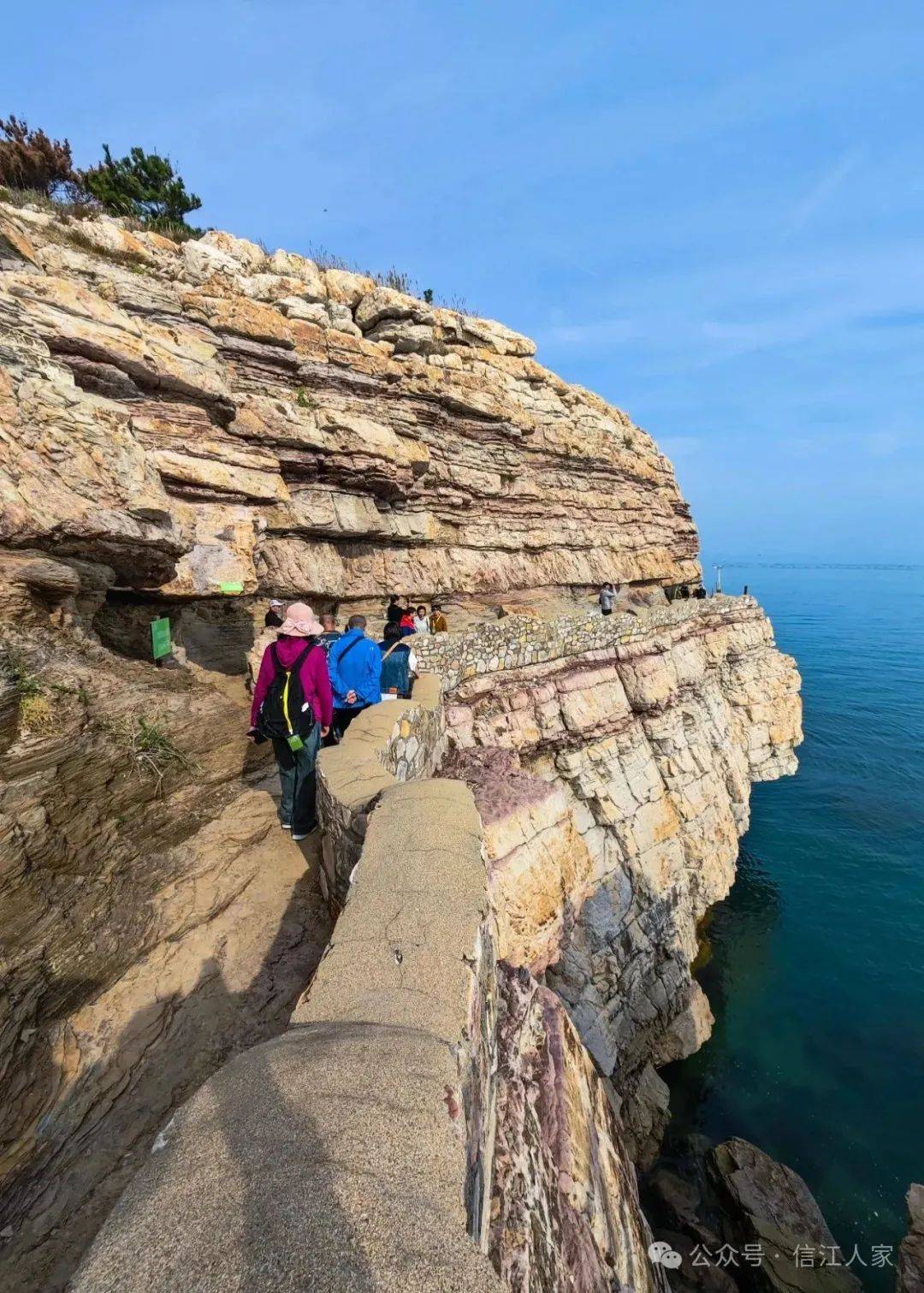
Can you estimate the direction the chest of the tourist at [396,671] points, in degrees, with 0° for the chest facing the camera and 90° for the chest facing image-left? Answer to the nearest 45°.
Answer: approximately 180°

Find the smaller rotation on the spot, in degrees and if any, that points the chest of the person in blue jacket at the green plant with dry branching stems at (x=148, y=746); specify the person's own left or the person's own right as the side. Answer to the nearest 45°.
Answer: approximately 90° to the person's own left

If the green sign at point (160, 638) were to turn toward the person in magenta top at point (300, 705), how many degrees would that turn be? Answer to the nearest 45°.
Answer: approximately 45° to its right

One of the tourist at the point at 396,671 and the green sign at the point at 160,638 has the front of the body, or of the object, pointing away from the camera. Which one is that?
the tourist

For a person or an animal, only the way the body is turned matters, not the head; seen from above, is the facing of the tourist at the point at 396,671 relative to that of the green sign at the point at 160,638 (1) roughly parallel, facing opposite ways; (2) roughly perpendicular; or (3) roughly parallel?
roughly perpendicular

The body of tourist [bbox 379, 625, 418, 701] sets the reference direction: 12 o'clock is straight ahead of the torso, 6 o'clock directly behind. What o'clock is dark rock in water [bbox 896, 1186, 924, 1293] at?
The dark rock in water is roughly at 4 o'clock from the tourist.

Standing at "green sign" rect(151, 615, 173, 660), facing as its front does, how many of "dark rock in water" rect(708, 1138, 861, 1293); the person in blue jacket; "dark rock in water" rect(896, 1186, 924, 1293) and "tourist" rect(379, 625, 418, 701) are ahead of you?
4

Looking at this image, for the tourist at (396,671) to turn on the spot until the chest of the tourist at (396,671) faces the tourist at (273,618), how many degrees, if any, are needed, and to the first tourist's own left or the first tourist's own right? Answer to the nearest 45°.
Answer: approximately 45° to the first tourist's own left

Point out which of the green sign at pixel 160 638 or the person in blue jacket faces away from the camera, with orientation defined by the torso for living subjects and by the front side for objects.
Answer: the person in blue jacket

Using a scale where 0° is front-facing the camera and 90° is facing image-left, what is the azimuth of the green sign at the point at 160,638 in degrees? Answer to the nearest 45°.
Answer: approximately 315°

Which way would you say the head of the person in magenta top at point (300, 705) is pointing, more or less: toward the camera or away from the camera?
away from the camera

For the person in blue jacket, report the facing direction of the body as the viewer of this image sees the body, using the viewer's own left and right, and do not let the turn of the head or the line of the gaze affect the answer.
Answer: facing away from the viewer

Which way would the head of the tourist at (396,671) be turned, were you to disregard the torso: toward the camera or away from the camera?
away from the camera
